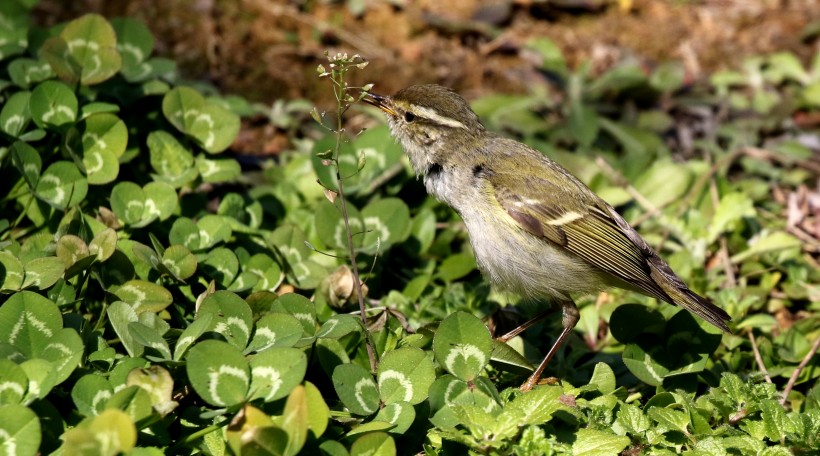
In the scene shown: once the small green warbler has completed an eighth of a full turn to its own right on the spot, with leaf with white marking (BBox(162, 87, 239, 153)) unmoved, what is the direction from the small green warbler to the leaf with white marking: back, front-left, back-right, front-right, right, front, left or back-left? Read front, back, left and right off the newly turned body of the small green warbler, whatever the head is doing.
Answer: front-left

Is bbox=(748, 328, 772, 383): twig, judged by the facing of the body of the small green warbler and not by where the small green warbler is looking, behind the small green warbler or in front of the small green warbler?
behind

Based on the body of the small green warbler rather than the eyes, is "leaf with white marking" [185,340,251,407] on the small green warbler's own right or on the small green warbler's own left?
on the small green warbler's own left

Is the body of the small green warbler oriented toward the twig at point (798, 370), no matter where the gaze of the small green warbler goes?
no

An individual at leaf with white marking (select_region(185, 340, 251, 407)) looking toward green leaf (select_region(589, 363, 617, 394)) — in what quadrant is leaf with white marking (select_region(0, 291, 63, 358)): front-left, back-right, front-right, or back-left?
back-left

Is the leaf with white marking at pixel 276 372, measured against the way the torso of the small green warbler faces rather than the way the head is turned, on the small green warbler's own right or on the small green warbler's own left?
on the small green warbler's own left

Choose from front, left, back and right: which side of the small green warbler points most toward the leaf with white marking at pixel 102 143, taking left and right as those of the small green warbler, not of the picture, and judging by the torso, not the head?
front

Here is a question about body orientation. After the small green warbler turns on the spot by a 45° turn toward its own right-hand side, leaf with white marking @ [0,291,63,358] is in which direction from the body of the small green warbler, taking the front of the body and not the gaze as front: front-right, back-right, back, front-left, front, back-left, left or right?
left

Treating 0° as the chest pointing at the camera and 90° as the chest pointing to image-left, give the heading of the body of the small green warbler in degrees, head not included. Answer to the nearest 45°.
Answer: approximately 90°

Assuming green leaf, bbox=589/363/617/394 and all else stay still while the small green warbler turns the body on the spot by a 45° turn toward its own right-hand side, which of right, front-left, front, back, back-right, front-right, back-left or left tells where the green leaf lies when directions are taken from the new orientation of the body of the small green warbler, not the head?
back

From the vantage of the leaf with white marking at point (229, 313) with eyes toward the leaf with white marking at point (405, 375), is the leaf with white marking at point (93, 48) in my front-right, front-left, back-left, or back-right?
back-left

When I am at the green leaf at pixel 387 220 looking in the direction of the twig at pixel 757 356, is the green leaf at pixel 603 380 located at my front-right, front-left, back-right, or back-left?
front-right

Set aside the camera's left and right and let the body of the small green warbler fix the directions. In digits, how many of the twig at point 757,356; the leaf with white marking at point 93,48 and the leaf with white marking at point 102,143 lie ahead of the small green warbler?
2

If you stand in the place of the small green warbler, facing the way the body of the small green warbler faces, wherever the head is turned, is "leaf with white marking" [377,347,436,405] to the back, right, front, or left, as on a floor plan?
front

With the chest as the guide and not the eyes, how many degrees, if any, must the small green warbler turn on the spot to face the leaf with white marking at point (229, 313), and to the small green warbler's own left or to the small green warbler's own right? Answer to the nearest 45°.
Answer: approximately 45° to the small green warbler's own left

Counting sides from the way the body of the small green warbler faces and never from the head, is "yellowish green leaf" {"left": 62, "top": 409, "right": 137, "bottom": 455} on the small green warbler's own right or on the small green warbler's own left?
on the small green warbler's own left

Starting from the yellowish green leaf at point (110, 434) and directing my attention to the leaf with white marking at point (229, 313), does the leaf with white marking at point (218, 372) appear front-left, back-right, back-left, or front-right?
front-right
